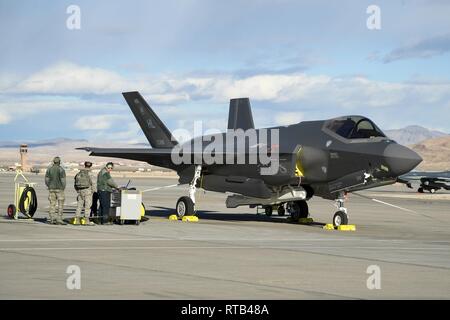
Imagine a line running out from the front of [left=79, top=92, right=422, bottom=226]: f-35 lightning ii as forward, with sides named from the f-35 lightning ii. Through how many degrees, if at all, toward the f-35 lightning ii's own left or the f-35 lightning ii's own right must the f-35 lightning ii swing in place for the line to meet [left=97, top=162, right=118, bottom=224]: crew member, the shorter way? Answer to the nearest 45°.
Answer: approximately 135° to the f-35 lightning ii's own right

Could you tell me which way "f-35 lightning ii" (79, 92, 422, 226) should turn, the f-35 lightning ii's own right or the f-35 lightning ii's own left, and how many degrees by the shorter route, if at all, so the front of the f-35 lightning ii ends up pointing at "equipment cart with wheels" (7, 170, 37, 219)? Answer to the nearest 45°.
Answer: approximately 135° to the f-35 lightning ii's own right

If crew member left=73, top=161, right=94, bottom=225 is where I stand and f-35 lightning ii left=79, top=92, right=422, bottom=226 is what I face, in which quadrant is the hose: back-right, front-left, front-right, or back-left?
back-left

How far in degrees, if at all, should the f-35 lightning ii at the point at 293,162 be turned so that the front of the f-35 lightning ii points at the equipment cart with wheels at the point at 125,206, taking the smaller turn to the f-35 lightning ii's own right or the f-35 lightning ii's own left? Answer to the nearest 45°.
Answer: approximately 135° to the f-35 lightning ii's own right

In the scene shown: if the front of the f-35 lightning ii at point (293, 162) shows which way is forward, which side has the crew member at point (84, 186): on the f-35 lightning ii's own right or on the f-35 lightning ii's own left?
on the f-35 lightning ii's own right

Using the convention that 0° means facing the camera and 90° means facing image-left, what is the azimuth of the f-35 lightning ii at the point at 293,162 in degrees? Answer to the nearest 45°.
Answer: approximately 315°
